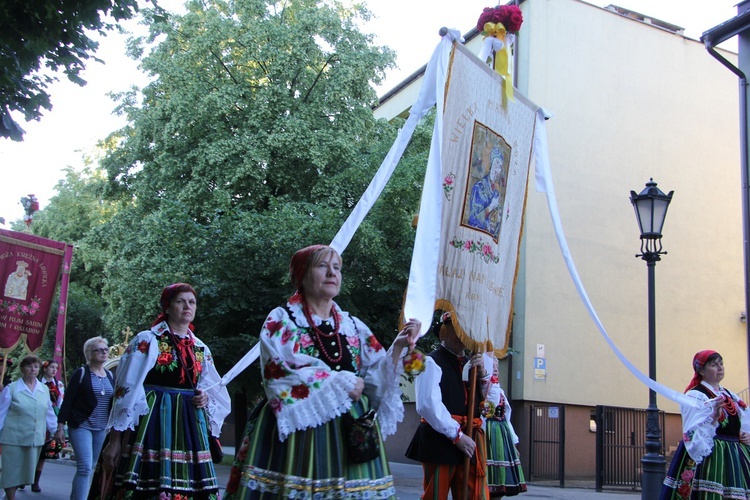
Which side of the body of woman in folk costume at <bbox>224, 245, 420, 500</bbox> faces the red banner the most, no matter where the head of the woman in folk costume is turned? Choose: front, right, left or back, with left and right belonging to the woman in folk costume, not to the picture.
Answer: back

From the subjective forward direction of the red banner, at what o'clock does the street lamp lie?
The street lamp is roughly at 10 o'clock from the red banner.

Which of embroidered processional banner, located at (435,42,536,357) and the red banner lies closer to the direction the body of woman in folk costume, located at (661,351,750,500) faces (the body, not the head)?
the embroidered processional banner

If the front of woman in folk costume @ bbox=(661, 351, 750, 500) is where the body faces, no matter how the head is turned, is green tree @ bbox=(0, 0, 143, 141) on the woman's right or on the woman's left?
on the woman's right

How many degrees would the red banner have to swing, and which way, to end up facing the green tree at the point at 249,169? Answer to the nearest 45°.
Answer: approximately 135° to its left

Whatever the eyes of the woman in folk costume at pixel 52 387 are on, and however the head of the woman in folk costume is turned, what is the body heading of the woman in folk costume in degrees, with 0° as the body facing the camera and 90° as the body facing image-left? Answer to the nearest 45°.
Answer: approximately 315°

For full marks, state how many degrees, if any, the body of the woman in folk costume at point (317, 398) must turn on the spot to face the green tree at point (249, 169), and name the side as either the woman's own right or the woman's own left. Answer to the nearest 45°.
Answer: approximately 135° to the woman's own left

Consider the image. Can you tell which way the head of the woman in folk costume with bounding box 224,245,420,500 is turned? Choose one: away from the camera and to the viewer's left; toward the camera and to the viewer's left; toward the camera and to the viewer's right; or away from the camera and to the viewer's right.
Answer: toward the camera and to the viewer's right
